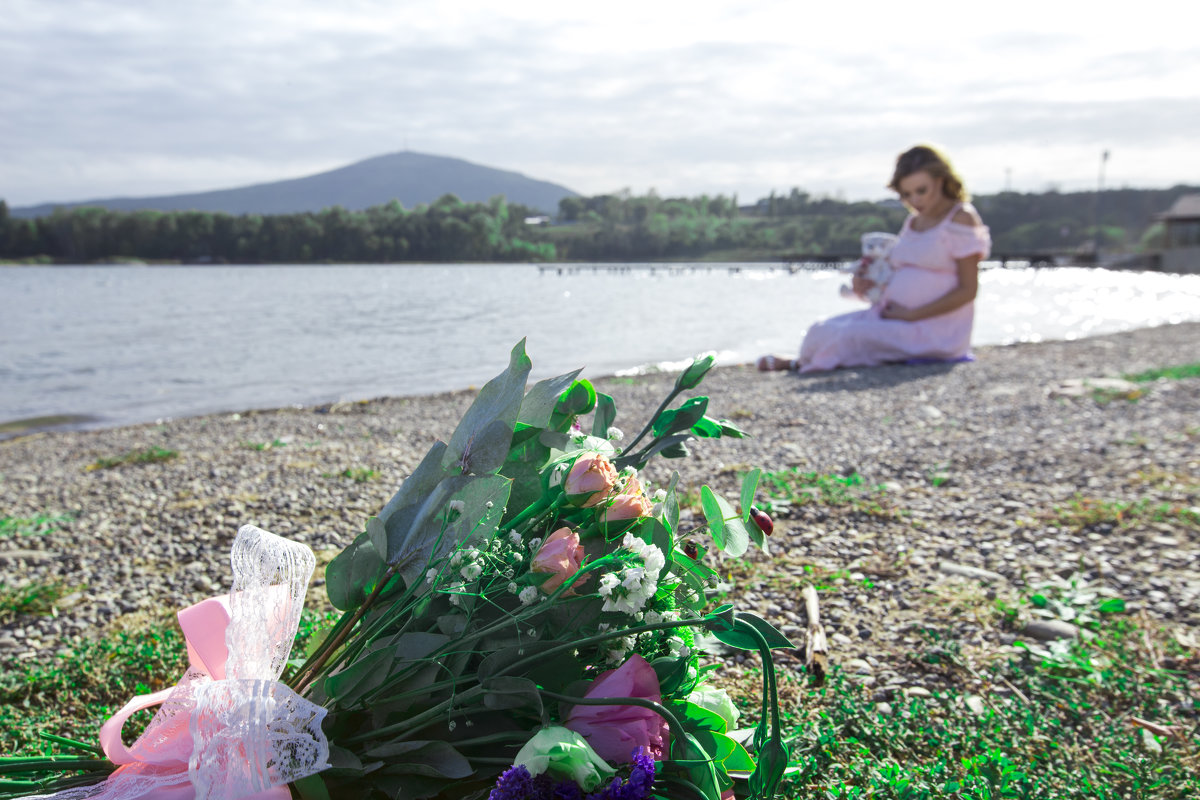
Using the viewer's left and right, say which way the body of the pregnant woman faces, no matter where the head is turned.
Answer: facing the viewer and to the left of the viewer

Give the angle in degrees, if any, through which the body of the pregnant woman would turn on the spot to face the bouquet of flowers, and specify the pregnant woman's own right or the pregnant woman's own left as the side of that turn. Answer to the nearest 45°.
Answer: approximately 45° to the pregnant woman's own left

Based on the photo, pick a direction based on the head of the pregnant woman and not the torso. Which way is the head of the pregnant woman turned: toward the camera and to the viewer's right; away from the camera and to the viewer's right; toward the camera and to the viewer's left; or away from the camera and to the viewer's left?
toward the camera and to the viewer's left

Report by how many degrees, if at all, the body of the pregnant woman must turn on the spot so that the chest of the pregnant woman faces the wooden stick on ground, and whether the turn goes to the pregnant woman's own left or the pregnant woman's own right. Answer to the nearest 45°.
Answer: approximately 45° to the pregnant woman's own left
